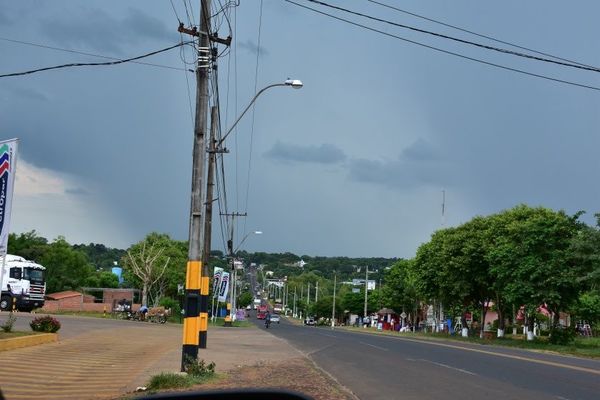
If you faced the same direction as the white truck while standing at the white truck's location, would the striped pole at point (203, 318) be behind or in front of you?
in front

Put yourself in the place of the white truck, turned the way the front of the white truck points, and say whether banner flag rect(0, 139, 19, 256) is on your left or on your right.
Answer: on your right

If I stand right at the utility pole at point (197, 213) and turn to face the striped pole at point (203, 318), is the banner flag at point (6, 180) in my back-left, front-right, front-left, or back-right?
front-left

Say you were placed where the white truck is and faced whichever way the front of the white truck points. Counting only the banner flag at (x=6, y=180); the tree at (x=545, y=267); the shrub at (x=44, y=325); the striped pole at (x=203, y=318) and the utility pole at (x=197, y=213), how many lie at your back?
0

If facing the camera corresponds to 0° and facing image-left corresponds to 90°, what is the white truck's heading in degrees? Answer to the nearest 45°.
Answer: approximately 315°

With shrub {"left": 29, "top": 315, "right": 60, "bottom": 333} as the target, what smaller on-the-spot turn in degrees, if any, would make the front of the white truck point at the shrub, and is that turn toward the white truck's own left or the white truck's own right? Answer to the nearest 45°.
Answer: approximately 45° to the white truck's own right

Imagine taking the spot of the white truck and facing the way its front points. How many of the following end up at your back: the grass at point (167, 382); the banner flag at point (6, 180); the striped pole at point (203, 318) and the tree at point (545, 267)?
0

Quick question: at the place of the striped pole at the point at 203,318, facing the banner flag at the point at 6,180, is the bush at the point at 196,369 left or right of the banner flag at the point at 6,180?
left

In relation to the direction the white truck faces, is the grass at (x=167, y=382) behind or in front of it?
in front

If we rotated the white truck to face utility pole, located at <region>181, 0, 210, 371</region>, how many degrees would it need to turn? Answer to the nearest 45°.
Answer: approximately 45° to its right

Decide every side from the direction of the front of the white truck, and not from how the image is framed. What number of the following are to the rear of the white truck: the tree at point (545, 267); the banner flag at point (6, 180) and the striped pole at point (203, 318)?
0

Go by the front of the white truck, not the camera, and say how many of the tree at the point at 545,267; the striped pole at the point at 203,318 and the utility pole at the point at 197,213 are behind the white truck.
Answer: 0
